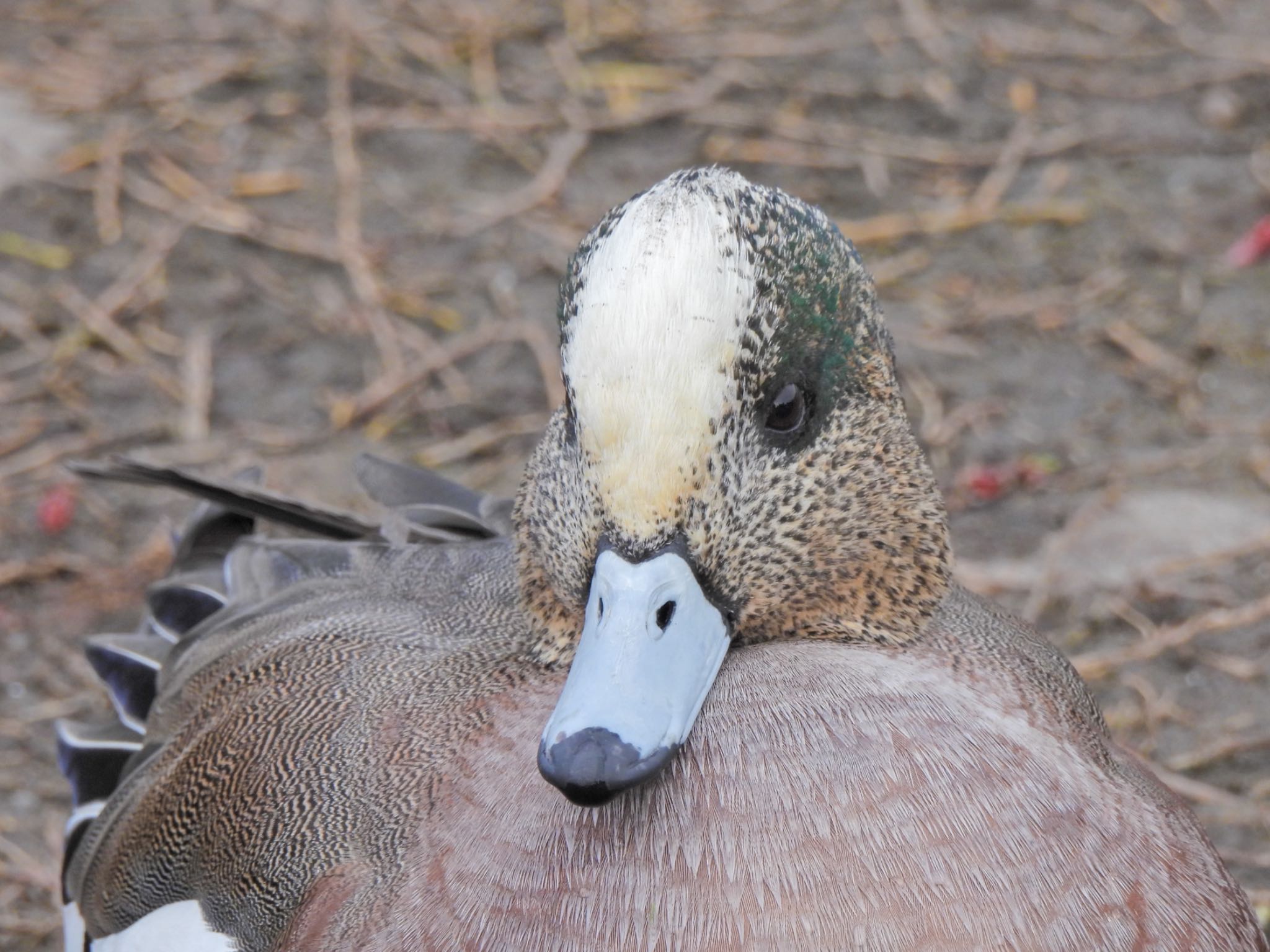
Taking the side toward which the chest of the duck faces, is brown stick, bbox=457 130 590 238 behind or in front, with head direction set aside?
behind

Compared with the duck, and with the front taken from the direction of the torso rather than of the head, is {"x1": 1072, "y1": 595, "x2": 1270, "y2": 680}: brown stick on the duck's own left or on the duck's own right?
on the duck's own left

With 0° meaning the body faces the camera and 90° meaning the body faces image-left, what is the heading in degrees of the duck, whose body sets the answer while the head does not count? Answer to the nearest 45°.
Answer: approximately 315°

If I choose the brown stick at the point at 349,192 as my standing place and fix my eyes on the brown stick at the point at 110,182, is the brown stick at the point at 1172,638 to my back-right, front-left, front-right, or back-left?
back-left

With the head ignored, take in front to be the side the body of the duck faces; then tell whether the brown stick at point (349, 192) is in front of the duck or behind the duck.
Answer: behind

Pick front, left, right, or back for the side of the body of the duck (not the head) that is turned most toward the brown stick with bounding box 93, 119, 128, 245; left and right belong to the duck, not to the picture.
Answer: back

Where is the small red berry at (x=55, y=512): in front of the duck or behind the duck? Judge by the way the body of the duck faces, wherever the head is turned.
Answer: behind
